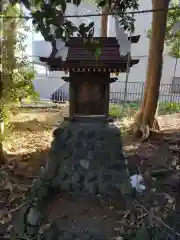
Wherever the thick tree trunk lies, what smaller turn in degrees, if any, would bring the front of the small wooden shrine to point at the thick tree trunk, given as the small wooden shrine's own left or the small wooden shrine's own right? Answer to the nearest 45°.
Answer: approximately 135° to the small wooden shrine's own left

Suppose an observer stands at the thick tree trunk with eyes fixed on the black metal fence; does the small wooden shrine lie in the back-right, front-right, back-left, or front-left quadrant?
back-left

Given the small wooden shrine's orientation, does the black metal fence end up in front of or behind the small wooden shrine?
behind

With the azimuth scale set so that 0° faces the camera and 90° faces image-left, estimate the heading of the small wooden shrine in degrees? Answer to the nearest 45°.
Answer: approximately 0°
